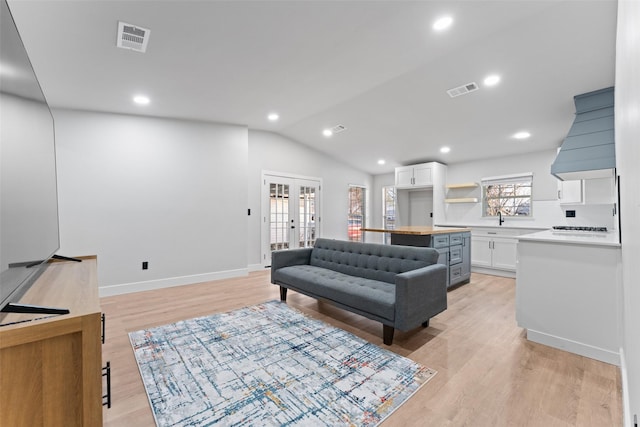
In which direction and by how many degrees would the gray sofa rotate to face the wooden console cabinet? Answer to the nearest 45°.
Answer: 0° — it already faces it

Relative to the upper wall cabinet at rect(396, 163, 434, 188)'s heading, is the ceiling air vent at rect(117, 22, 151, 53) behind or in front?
in front

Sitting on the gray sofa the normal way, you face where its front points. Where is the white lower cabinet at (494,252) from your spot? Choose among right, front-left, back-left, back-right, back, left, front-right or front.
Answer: back

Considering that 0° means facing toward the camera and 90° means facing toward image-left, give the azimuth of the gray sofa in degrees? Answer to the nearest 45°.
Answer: approximately 45°

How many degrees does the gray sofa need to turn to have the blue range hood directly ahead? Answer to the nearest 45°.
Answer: approximately 135° to its left

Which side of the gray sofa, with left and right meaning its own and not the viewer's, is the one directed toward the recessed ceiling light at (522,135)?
back

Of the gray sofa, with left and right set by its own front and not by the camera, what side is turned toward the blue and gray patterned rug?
front

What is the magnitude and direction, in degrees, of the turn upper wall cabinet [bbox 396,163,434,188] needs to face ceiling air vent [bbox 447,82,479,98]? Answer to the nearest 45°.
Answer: approximately 45° to its left

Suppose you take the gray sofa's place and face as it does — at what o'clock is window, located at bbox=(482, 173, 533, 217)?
The window is roughly at 6 o'clock from the gray sofa.

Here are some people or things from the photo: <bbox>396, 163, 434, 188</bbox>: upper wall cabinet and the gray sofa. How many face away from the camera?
0

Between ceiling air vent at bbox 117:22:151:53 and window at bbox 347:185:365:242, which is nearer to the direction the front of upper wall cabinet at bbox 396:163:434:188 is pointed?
the ceiling air vent

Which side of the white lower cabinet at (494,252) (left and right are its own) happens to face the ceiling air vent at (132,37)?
front
